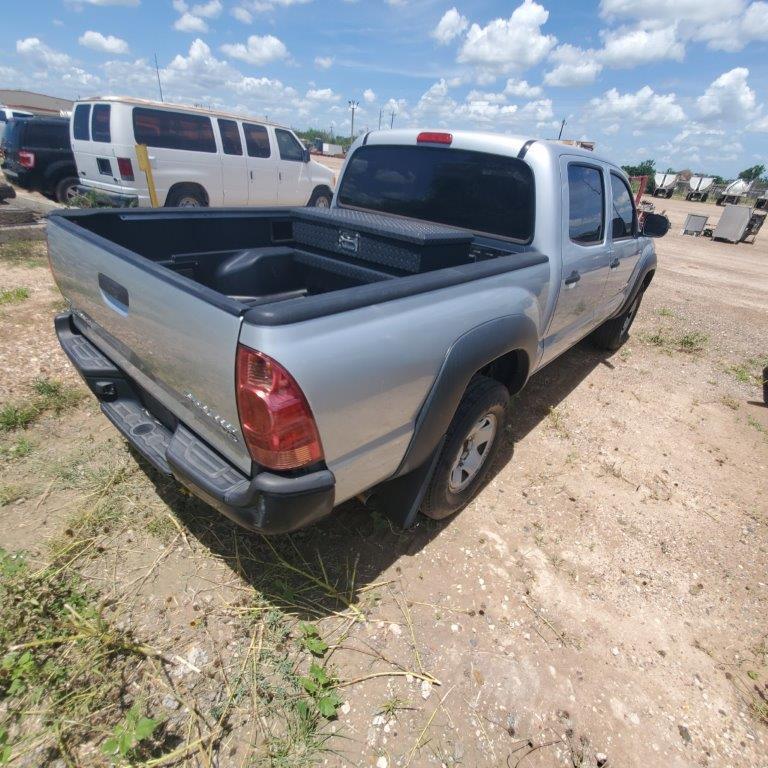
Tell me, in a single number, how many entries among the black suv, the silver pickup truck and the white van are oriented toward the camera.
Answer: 0

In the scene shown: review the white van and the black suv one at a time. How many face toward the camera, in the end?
0

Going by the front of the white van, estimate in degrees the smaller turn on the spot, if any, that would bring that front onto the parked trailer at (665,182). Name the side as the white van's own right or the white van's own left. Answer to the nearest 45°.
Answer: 0° — it already faces it

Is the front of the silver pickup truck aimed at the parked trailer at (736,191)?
yes

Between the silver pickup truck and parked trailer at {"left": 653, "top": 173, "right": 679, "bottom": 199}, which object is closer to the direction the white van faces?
the parked trailer

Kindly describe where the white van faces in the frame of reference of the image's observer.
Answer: facing away from the viewer and to the right of the viewer

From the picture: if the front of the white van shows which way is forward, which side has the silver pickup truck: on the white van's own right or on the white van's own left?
on the white van's own right

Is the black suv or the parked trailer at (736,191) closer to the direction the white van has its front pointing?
the parked trailer

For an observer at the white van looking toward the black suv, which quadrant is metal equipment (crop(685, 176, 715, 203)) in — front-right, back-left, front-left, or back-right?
back-right

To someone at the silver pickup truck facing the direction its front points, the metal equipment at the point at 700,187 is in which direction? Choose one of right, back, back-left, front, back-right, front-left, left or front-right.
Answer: front

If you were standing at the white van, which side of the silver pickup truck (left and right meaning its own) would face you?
left

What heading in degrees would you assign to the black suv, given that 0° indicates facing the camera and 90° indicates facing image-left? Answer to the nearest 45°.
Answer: approximately 225°

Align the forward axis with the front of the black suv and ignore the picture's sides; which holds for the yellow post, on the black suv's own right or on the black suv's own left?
on the black suv's own right

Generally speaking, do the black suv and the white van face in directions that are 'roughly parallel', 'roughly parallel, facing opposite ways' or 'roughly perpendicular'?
roughly parallel
